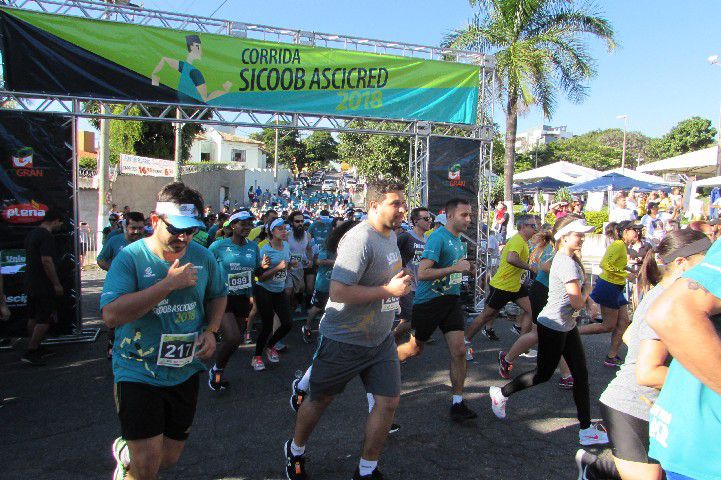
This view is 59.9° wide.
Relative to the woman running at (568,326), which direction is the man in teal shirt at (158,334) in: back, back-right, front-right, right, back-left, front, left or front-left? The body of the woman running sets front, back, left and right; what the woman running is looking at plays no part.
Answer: back-right

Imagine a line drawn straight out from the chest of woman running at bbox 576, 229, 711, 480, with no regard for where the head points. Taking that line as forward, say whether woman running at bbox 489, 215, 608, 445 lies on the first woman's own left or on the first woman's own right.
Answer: on the first woman's own left

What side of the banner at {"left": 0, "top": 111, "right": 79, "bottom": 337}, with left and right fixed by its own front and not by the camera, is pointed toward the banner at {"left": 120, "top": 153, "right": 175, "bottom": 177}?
back

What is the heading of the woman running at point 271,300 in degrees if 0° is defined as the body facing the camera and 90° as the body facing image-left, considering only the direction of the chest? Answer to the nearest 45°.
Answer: approximately 315°

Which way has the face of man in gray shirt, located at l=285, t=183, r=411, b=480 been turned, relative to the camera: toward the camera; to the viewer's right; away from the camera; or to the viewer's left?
to the viewer's right
